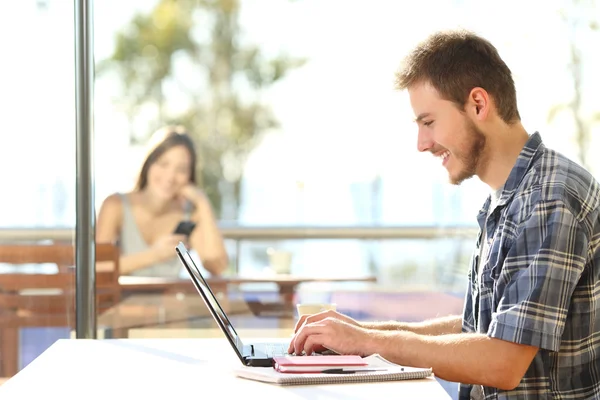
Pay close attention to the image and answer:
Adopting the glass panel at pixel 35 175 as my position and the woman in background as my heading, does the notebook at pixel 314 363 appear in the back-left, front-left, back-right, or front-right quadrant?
back-right

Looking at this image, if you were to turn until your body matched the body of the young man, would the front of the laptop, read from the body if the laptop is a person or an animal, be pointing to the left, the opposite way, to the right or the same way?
the opposite way

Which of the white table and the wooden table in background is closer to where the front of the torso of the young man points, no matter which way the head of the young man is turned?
the white table

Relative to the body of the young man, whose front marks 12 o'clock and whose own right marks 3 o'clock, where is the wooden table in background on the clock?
The wooden table in background is roughly at 2 o'clock from the young man.

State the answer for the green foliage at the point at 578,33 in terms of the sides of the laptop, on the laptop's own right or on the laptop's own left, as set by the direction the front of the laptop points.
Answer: on the laptop's own left

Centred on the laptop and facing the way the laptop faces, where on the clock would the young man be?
The young man is roughly at 12 o'clock from the laptop.

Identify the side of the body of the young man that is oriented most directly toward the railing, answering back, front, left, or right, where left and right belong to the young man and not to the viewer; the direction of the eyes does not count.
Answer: right

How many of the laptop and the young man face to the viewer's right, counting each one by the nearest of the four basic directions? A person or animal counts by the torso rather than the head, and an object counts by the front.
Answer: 1

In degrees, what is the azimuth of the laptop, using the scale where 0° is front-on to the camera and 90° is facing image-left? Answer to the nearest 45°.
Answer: approximately 270°

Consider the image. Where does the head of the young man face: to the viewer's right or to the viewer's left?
to the viewer's left

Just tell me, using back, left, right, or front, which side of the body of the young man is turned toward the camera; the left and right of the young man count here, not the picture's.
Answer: left

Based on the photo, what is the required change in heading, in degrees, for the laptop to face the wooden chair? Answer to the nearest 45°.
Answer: approximately 135° to its left
